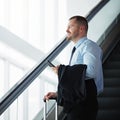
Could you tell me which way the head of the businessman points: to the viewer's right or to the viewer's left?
to the viewer's left

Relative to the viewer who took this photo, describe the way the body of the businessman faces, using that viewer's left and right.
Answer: facing to the left of the viewer
